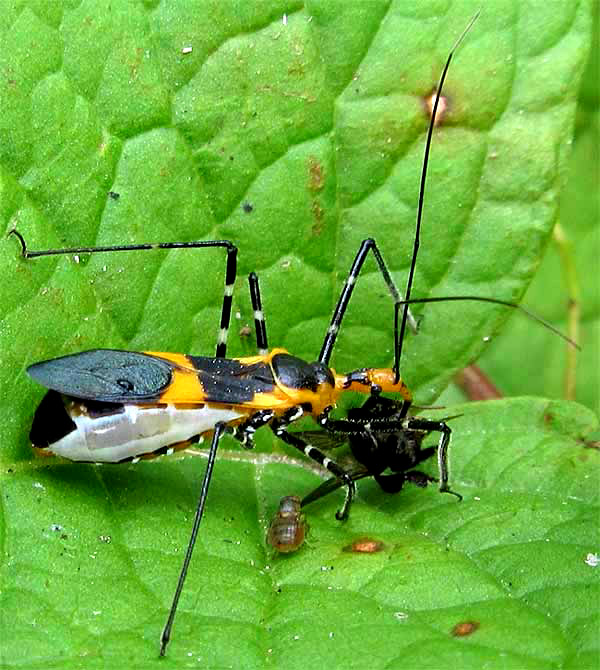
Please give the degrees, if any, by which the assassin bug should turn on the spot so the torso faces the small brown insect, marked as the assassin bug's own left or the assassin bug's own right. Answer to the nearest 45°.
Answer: approximately 45° to the assassin bug's own right

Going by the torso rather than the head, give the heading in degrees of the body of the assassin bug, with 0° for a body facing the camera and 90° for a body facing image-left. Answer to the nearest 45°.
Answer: approximately 270°
